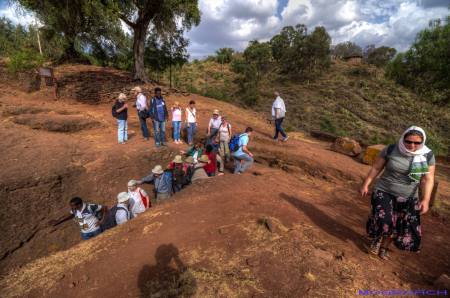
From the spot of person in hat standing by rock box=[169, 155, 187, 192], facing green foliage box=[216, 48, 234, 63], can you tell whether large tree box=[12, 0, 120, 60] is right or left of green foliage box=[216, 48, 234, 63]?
left

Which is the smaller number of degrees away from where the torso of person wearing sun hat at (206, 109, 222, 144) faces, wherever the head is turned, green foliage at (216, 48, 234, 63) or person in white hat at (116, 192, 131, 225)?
the person in white hat

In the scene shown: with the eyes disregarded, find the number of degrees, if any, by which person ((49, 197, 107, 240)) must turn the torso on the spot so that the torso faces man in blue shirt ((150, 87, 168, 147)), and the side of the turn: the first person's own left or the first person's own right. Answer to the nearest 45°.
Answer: approximately 180°

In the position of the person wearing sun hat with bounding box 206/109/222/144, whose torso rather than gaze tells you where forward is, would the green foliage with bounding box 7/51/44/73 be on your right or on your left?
on your right
